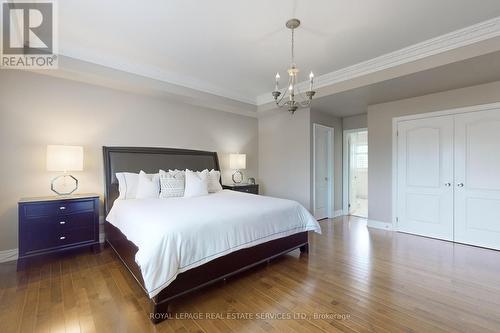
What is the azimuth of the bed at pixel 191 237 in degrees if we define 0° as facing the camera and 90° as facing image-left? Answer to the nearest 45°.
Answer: approximately 315°

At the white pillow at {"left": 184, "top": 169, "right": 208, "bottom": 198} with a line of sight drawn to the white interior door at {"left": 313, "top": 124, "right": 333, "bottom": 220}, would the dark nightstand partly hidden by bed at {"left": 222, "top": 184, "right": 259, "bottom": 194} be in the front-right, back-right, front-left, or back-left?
front-left

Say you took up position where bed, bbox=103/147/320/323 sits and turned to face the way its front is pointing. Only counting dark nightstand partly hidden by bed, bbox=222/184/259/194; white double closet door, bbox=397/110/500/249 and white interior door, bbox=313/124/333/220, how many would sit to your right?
0

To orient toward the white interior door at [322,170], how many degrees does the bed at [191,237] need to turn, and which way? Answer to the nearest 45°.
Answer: approximately 90° to its left

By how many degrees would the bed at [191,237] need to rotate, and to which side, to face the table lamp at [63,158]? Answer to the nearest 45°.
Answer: approximately 180°

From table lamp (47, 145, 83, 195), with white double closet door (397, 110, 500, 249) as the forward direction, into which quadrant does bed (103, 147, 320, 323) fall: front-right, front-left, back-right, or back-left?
front-right

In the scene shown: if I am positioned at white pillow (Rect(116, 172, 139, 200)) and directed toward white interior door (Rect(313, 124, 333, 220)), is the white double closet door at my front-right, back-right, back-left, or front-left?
front-right

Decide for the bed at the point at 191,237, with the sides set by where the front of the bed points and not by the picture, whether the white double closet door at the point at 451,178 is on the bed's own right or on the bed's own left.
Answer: on the bed's own left
